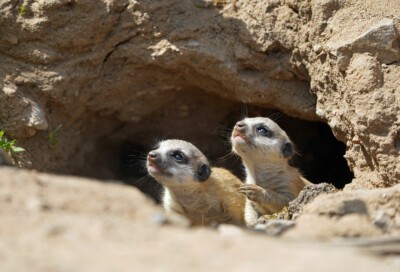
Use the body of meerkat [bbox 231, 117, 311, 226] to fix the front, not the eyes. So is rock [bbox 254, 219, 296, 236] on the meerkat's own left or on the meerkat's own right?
on the meerkat's own left

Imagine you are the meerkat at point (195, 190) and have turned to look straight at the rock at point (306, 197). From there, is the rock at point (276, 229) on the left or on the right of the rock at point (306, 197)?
right

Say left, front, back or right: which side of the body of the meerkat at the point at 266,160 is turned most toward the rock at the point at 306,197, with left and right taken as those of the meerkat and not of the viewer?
left
